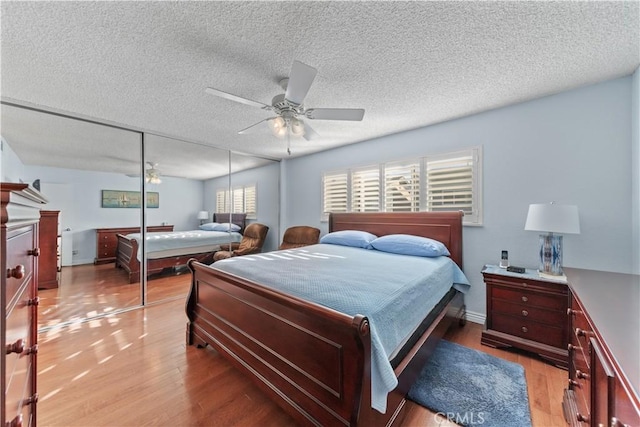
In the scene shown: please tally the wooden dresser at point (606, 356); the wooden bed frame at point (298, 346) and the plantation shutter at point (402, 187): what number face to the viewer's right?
0

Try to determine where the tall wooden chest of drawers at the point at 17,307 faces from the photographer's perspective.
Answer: facing to the right of the viewer

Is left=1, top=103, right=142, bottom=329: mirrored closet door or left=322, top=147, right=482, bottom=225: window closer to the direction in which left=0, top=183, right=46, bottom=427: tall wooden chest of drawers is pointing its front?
the window

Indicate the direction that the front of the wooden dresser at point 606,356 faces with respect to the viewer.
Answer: facing to the left of the viewer

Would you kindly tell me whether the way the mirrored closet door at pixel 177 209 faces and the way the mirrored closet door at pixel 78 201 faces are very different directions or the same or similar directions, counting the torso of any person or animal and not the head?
same or similar directions

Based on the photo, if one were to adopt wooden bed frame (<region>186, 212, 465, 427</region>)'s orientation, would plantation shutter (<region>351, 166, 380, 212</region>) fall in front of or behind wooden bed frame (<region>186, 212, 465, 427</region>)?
behind

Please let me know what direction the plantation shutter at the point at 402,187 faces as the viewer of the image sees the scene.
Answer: facing the viewer

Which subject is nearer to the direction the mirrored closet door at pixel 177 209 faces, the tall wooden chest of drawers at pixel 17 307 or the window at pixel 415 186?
the window

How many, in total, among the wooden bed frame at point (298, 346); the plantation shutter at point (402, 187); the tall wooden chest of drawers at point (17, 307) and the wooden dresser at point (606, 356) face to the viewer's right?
1

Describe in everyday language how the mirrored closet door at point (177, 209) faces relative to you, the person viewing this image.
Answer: facing the viewer and to the right of the viewer

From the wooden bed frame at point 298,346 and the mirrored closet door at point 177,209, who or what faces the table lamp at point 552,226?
the mirrored closet door

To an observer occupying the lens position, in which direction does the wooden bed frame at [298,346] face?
facing the viewer and to the left of the viewer

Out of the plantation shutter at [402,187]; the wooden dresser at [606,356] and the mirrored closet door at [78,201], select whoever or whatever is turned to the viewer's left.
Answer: the wooden dresser
